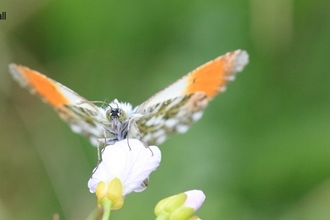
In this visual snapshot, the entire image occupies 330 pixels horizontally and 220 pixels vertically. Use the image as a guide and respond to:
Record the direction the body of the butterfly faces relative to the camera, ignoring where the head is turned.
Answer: toward the camera
